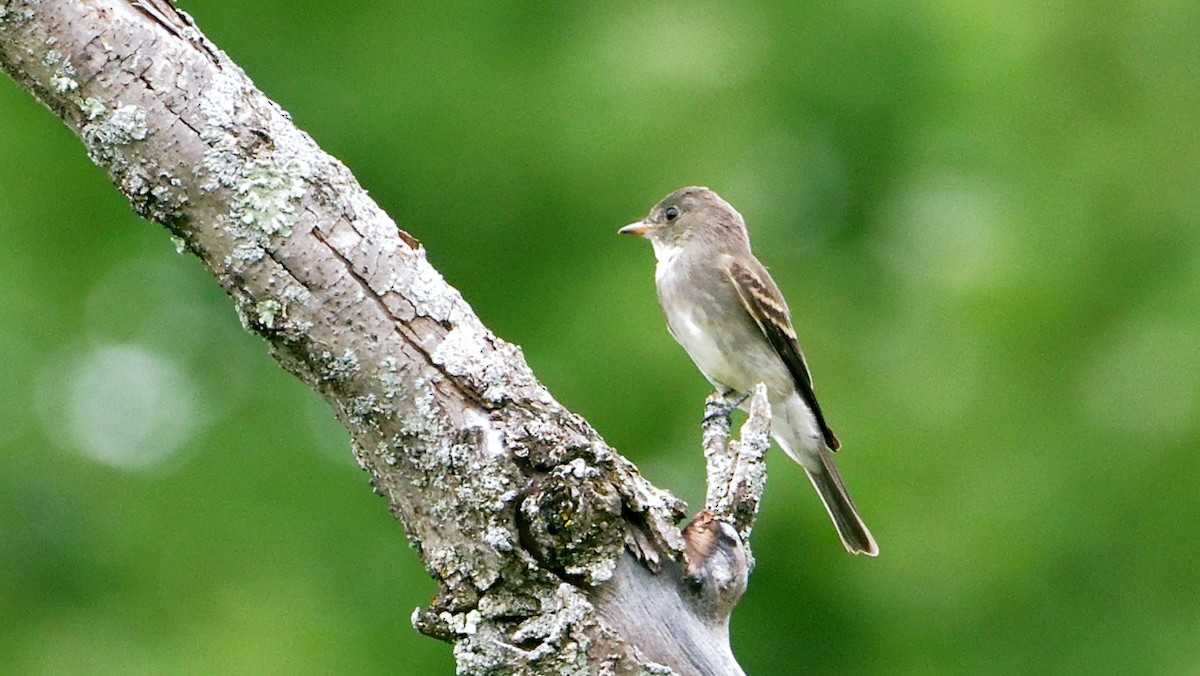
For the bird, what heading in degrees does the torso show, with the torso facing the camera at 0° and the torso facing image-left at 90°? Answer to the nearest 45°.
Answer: approximately 90°
